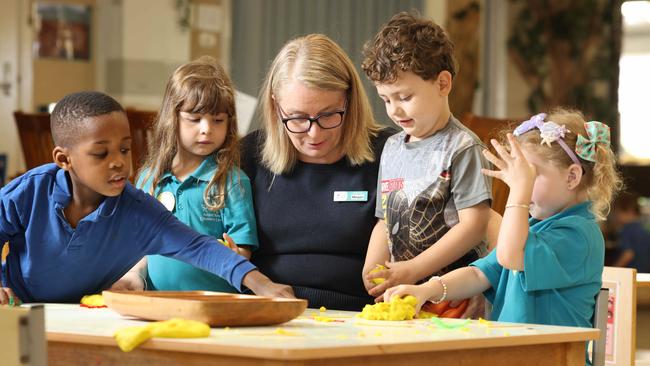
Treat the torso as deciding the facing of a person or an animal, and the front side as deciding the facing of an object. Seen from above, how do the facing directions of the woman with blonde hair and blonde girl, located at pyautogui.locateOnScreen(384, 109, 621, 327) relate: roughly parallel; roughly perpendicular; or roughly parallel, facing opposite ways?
roughly perpendicular

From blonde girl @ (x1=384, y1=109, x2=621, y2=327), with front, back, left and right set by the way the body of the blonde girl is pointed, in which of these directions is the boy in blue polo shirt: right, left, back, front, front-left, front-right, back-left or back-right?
front

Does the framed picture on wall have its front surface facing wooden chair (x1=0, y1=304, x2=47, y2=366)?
yes

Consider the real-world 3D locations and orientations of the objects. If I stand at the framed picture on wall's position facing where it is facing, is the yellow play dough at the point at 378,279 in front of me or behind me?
in front

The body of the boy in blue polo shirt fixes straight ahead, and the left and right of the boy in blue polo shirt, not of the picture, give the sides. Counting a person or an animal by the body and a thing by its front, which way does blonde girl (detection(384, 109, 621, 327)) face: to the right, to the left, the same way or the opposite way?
the opposite way

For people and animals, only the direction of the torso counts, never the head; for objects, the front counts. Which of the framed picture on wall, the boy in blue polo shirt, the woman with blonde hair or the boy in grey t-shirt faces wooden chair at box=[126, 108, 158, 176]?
the framed picture on wall

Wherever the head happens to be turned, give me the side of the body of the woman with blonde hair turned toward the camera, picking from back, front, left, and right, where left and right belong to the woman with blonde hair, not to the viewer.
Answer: front

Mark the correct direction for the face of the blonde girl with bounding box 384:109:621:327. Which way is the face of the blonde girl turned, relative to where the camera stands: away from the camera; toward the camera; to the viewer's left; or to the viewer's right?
to the viewer's left

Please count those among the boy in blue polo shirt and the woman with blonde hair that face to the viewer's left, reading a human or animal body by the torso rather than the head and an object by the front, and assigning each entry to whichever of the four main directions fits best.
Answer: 0

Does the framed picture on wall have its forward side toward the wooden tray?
yes

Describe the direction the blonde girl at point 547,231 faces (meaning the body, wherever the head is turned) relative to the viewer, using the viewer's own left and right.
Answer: facing to the left of the viewer

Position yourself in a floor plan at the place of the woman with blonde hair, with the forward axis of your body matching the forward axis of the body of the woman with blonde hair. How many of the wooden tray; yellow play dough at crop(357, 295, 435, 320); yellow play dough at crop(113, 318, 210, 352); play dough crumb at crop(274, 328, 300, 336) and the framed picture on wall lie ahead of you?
4

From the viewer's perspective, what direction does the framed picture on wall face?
toward the camera

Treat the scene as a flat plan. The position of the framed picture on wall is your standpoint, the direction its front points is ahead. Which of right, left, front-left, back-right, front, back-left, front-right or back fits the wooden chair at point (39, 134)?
front
